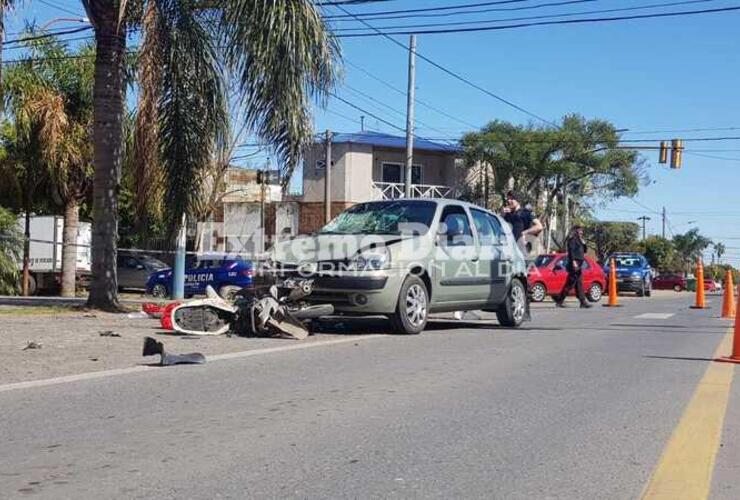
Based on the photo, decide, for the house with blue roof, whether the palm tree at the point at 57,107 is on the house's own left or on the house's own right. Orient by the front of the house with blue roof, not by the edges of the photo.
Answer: on the house's own right

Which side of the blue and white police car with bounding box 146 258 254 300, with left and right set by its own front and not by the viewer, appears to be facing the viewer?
left

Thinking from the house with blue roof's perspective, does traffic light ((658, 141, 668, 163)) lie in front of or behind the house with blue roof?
in front

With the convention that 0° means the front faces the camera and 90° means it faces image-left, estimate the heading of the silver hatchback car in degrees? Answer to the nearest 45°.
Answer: approximately 45°

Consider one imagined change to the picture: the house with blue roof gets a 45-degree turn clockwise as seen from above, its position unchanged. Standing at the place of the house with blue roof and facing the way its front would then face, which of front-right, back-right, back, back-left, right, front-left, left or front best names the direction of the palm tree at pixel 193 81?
front

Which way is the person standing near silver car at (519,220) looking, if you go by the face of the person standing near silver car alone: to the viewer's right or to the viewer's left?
to the viewer's left

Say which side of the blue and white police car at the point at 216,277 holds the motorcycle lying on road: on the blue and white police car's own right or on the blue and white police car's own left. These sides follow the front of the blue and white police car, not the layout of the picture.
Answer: on the blue and white police car's own left

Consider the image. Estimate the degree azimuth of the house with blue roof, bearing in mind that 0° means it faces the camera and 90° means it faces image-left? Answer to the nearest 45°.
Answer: approximately 315°

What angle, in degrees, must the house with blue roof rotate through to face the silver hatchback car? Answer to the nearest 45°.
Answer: approximately 45° to its right

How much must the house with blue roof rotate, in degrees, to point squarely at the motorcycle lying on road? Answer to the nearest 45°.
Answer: approximately 45° to its right

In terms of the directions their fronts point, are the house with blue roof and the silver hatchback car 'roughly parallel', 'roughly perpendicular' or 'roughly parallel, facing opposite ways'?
roughly perpendicular

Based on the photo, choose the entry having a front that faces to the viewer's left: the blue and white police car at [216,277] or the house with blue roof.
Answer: the blue and white police car

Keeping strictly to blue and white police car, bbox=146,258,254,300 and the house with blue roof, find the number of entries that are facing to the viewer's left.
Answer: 1
